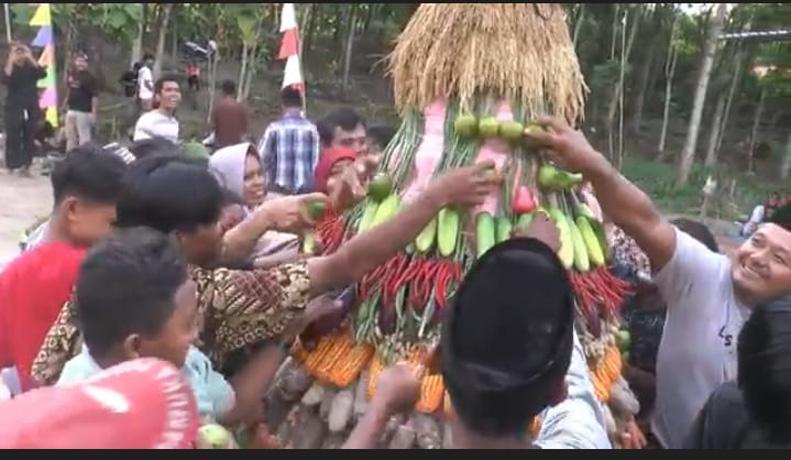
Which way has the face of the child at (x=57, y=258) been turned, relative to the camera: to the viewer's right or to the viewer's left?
to the viewer's right

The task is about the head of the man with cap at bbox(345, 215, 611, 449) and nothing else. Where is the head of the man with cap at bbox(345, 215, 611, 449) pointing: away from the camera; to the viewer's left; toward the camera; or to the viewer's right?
away from the camera

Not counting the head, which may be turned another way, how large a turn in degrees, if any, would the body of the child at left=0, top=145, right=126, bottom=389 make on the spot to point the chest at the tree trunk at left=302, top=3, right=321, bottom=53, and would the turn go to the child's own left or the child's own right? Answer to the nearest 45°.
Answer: approximately 90° to the child's own left

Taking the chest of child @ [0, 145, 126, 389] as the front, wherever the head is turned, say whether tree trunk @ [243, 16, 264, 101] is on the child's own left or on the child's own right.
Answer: on the child's own left

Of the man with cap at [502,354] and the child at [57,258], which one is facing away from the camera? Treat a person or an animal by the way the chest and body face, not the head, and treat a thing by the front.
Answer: the man with cap

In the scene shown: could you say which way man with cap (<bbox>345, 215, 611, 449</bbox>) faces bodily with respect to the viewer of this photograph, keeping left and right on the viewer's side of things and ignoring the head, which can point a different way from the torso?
facing away from the viewer

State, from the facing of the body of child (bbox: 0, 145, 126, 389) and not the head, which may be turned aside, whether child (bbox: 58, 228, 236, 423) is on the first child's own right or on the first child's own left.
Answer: on the first child's own right

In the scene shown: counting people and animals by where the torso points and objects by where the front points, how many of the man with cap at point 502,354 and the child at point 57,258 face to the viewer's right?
1

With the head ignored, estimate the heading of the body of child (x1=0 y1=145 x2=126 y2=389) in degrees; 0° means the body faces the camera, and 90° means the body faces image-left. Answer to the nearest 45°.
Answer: approximately 270°

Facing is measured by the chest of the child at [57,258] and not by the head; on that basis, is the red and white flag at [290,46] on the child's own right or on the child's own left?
on the child's own left

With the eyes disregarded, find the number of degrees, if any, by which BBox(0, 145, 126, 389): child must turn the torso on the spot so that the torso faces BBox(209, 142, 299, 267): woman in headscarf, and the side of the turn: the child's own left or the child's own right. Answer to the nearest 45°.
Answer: approximately 45° to the child's own left
